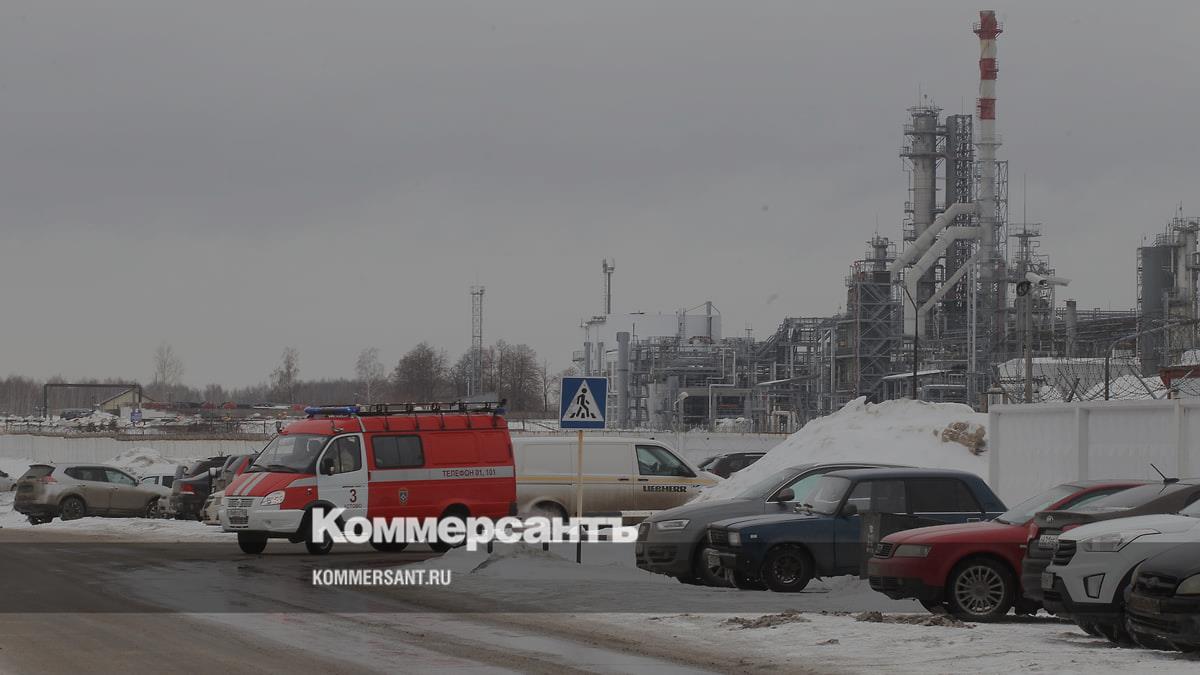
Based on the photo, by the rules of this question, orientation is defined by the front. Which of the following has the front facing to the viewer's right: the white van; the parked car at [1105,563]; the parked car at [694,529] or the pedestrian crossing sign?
the white van

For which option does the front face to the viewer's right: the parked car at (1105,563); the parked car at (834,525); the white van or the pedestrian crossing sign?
the white van

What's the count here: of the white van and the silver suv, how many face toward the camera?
0

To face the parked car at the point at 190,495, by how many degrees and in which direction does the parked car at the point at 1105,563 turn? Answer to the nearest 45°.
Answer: approximately 90° to its right

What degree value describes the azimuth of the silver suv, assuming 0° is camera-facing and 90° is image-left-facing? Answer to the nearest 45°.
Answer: approximately 225°

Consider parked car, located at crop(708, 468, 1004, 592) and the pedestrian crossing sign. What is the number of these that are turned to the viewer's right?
0

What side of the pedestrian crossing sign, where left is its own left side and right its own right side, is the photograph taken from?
front

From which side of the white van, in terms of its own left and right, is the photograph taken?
right

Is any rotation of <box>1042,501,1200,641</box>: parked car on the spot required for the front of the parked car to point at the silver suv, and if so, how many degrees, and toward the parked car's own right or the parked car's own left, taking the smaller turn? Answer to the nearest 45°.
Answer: approximately 90° to the parked car's own right

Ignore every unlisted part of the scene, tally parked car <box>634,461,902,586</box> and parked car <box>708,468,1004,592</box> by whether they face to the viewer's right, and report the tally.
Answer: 0

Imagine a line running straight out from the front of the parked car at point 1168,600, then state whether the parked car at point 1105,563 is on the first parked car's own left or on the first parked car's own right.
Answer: on the first parked car's own right

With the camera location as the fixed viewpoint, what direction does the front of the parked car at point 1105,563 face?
facing the viewer and to the left of the viewer

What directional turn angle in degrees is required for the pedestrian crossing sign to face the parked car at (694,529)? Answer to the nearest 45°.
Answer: approximately 45° to its left

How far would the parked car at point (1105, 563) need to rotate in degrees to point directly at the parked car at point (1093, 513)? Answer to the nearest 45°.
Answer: approximately 135° to its right

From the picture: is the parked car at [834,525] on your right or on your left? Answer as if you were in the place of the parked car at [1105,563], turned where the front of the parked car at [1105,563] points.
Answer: on your right
